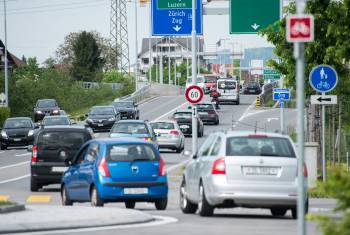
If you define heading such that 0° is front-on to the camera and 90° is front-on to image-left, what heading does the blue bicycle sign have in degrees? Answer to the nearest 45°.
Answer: approximately 0°

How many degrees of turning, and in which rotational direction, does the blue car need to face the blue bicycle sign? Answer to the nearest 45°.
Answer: approximately 90° to its right

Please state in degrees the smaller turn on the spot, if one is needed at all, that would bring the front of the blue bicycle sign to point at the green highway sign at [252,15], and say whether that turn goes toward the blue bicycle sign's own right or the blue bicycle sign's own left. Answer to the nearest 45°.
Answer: approximately 180°

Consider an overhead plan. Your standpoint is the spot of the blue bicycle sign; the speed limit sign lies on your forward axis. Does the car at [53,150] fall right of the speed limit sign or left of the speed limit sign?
left

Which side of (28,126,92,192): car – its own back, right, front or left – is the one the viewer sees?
back

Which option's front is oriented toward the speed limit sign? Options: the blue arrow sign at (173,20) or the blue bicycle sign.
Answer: the blue arrow sign

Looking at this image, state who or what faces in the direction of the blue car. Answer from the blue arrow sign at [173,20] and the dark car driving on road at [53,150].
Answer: the blue arrow sign

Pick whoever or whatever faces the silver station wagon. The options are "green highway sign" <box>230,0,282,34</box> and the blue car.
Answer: the green highway sign
